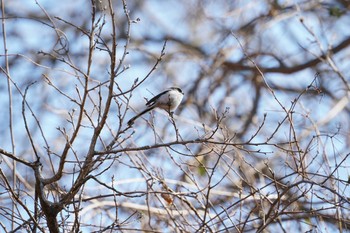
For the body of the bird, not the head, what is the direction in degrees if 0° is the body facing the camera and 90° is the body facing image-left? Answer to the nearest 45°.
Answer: approximately 270°
